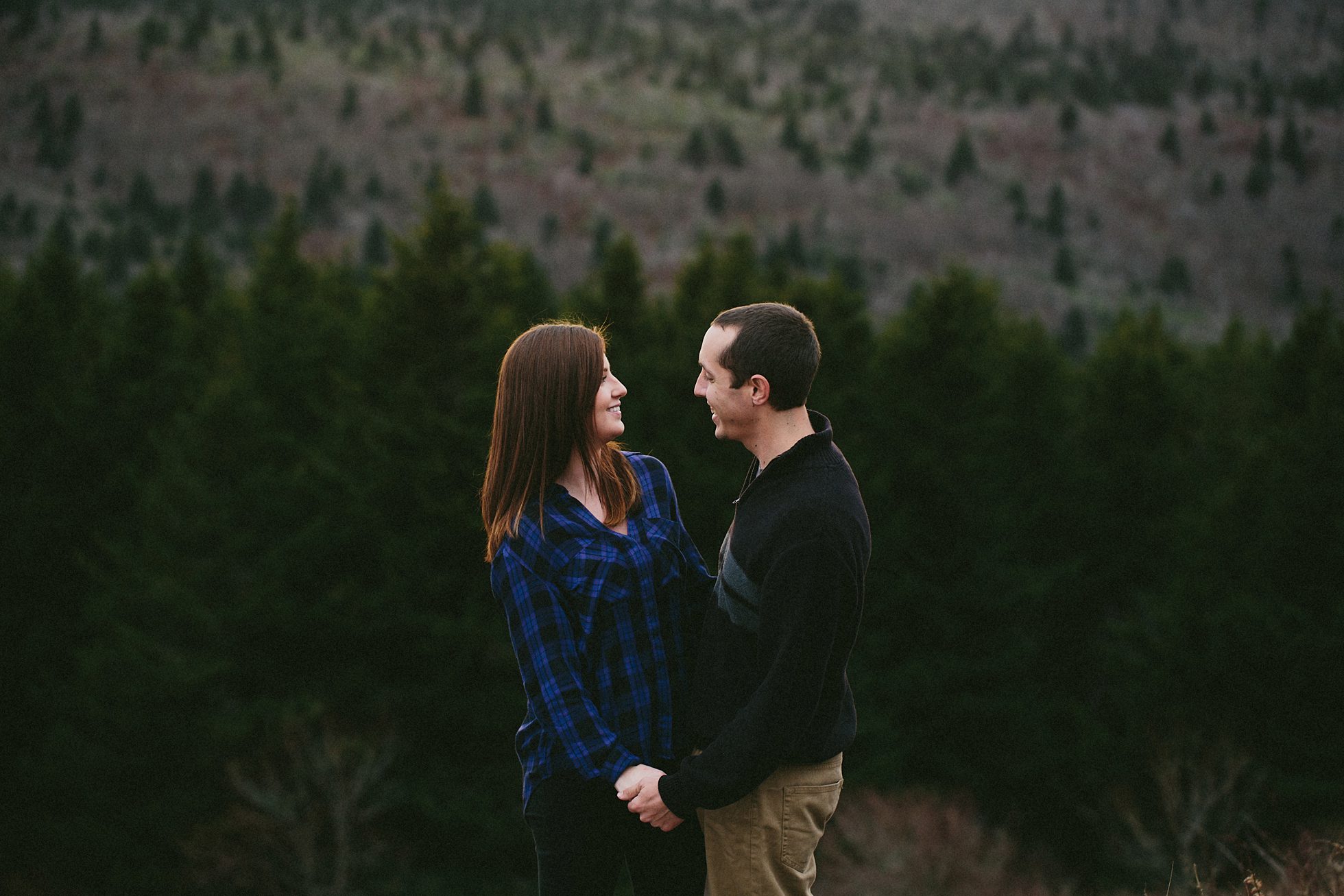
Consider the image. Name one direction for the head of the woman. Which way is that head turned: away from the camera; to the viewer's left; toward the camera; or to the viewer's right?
to the viewer's right

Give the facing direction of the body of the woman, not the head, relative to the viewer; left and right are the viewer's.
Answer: facing the viewer and to the right of the viewer

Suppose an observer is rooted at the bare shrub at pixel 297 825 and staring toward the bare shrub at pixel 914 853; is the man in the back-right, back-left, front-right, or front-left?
front-right

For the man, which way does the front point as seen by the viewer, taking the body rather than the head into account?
to the viewer's left

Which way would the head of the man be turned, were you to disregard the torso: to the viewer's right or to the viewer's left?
to the viewer's left

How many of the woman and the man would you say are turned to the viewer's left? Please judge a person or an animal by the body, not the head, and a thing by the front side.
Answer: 1
